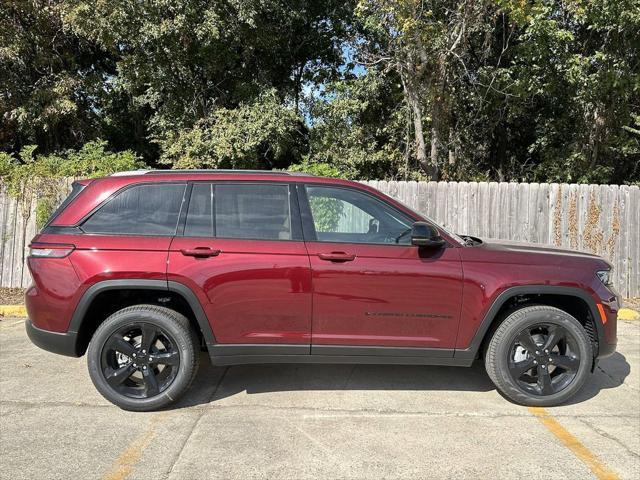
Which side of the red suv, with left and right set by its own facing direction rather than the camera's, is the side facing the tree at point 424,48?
left

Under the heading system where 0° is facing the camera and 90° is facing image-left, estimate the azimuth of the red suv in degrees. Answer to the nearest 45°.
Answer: approximately 270°

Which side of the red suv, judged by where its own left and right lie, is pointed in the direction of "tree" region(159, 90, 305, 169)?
left

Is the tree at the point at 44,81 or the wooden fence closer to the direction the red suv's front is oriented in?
the wooden fence

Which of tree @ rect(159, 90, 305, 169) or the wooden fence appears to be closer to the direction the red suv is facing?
the wooden fence

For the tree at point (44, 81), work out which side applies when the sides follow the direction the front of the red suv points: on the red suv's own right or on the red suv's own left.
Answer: on the red suv's own left
